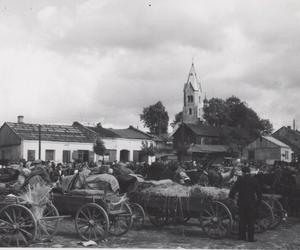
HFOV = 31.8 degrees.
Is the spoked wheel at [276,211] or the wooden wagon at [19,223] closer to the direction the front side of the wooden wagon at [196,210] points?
the wooden wagon

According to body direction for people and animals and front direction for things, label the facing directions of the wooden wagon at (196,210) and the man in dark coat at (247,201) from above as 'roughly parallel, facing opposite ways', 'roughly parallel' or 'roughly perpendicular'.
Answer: roughly perpendicular

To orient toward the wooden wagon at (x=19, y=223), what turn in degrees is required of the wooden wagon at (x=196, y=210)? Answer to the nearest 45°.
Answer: approximately 45° to its left

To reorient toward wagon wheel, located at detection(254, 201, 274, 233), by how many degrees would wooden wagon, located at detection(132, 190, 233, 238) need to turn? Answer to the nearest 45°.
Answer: approximately 135° to its right

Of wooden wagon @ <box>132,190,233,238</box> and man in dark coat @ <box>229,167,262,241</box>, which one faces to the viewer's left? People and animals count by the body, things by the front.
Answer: the wooden wagon

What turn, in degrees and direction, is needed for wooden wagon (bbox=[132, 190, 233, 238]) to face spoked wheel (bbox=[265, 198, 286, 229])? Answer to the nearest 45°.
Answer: approximately 135° to its right

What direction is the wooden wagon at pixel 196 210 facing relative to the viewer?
to the viewer's left

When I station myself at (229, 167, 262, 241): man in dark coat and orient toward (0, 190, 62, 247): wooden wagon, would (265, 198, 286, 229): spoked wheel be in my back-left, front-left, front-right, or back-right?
back-right
